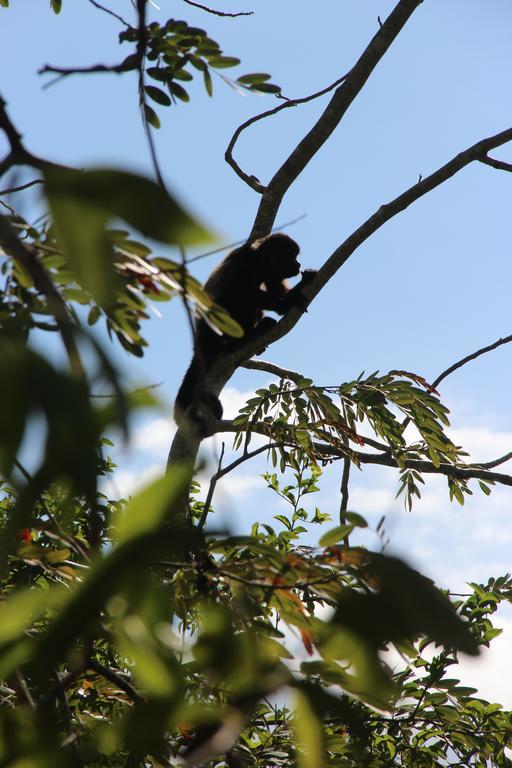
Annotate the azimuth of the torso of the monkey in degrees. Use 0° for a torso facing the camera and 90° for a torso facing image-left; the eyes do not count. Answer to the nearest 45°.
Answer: approximately 270°

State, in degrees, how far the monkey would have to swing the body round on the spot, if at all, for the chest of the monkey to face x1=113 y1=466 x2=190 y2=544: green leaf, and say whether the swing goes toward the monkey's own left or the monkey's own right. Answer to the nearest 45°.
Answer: approximately 90° to the monkey's own right

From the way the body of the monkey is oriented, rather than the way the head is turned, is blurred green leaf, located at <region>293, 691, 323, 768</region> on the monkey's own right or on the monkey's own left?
on the monkey's own right

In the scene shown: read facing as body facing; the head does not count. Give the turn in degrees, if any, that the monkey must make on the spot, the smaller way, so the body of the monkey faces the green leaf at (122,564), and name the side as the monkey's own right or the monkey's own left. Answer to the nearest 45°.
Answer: approximately 90° to the monkey's own right

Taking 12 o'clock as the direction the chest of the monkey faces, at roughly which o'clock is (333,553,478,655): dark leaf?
The dark leaf is roughly at 3 o'clock from the monkey.
